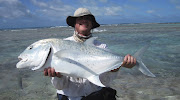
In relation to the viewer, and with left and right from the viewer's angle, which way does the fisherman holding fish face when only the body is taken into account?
facing the viewer

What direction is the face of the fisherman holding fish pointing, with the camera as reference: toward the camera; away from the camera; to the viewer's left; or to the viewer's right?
toward the camera
